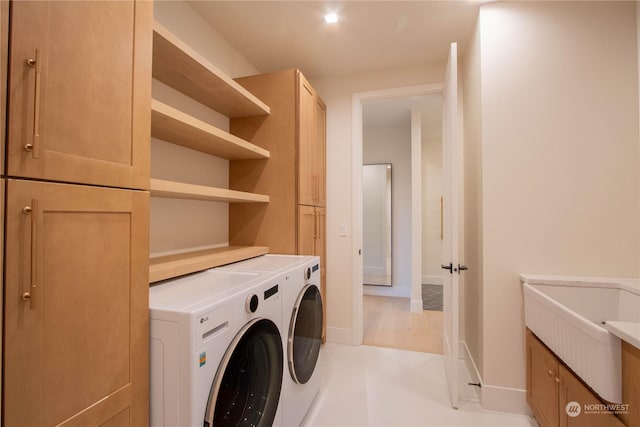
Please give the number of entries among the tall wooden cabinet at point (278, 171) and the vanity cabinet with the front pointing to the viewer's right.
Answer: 1

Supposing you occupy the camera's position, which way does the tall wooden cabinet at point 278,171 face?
facing to the right of the viewer

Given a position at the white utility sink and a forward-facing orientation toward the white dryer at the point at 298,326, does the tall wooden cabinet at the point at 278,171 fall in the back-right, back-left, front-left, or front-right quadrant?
front-right

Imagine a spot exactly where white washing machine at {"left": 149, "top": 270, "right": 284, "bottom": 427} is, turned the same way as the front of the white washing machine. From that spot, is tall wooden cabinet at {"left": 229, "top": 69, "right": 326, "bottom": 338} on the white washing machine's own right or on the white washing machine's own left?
on the white washing machine's own left

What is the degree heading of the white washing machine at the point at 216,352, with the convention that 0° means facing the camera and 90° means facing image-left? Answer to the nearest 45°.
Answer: approximately 315°

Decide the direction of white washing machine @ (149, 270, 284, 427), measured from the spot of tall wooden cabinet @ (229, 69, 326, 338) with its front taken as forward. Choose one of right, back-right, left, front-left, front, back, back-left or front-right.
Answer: right

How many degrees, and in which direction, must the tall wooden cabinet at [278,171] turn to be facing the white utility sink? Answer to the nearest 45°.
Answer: approximately 45° to its right

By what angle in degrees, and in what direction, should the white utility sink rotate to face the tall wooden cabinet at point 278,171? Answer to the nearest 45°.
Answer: approximately 45° to its right

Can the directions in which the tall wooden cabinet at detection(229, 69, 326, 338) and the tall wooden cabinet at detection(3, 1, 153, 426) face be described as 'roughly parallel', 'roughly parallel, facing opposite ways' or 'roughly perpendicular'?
roughly parallel

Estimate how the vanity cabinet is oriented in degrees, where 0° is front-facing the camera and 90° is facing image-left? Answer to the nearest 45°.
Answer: approximately 45°

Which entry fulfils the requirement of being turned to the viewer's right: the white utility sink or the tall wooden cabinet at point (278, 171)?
the tall wooden cabinet

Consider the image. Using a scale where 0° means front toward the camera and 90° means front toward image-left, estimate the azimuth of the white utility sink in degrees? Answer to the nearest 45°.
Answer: approximately 45°

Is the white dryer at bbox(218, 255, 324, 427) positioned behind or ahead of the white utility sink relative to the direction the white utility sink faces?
ahead

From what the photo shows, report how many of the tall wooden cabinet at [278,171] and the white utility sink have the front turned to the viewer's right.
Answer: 1

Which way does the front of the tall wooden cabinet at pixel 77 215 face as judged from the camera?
facing the viewer and to the right of the viewer
